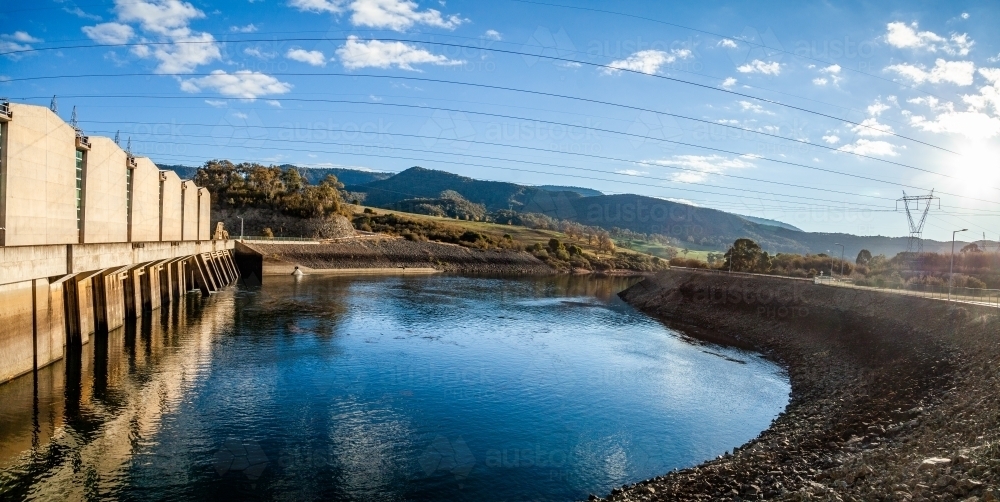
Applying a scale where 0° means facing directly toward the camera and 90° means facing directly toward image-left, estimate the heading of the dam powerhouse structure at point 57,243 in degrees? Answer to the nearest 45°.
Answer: approximately 315°
